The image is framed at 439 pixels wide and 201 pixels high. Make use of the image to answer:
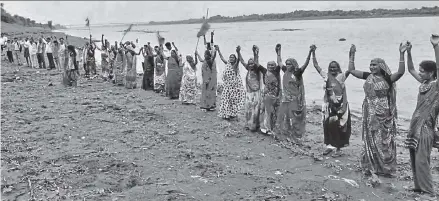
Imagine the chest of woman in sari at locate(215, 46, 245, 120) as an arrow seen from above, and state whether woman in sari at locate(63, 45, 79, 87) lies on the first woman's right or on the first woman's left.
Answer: on the first woman's right

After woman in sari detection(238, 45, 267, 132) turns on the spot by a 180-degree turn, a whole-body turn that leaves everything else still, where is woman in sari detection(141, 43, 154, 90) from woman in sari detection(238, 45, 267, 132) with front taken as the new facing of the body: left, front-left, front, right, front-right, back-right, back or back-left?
left

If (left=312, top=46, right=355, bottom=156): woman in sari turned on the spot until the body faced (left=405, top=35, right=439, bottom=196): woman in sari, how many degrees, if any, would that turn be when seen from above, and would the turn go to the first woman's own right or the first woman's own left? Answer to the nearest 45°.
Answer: approximately 45° to the first woman's own left

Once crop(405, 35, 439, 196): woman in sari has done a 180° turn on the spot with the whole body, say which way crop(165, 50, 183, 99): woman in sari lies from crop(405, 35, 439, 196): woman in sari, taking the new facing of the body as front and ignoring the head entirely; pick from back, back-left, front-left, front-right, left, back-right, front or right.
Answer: left

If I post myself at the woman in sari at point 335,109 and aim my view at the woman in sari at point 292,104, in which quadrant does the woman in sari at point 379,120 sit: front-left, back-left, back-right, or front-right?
back-left

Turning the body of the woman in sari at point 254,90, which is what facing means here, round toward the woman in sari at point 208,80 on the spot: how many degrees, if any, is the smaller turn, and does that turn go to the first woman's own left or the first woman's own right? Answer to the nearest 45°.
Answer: approximately 90° to the first woman's own right

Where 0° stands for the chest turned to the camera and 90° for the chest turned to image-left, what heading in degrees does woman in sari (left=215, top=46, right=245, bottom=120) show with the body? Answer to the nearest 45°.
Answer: approximately 45°

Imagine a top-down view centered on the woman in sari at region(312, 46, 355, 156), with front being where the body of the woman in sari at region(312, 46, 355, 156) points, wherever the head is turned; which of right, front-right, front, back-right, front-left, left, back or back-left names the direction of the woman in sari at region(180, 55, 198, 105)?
back-right

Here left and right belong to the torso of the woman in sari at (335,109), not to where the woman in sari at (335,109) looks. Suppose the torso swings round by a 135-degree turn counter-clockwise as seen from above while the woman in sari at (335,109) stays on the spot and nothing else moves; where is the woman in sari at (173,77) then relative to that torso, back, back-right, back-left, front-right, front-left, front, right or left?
left

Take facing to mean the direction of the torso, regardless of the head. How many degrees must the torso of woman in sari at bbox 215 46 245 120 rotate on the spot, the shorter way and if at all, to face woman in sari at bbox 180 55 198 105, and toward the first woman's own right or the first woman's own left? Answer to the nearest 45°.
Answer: approximately 90° to the first woman's own right
